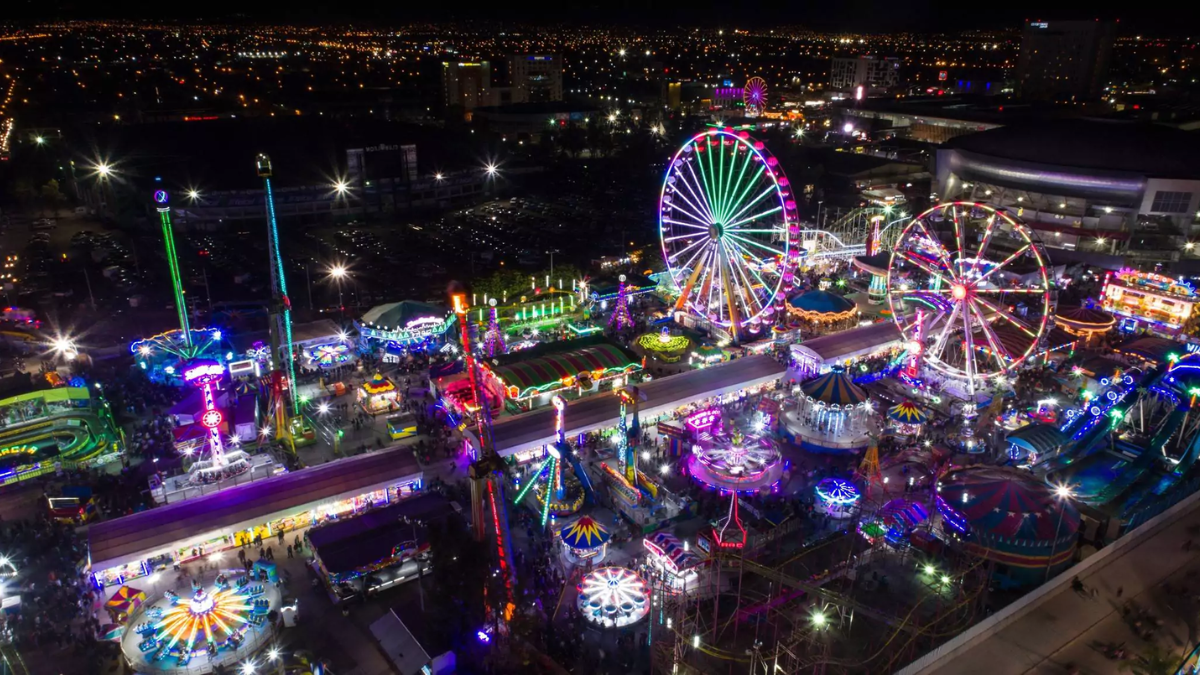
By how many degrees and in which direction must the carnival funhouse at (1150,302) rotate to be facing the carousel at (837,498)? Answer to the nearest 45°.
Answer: approximately 45° to its left

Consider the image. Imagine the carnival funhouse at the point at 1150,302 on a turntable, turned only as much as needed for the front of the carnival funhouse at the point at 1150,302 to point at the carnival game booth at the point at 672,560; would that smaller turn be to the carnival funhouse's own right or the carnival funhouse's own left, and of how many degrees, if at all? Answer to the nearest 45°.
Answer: approximately 45° to the carnival funhouse's own left

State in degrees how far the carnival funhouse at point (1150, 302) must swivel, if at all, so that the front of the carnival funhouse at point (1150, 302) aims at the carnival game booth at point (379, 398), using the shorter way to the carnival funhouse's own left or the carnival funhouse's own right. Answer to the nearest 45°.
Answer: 0° — it already faces it

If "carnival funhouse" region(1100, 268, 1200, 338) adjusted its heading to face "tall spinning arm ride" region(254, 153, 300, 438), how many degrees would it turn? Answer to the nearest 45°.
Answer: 0° — it already faces it

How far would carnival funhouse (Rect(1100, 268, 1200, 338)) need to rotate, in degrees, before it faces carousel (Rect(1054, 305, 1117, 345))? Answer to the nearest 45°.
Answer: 0° — it already faces it

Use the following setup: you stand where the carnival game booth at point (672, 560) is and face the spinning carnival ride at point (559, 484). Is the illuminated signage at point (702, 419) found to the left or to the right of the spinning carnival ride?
right

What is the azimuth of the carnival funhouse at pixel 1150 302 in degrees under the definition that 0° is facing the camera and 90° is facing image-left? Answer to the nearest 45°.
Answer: approximately 45°

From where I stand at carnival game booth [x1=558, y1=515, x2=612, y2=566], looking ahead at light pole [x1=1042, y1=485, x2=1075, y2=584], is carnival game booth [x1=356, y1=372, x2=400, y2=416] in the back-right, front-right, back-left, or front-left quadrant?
back-left

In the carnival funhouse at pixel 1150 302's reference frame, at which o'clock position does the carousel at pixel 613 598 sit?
The carousel is roughly at 11 o'clock from the carnival funhouse.
